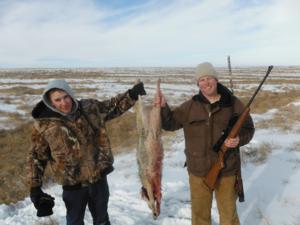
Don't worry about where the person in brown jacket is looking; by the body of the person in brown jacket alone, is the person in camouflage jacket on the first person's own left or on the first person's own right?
on the first person's own right

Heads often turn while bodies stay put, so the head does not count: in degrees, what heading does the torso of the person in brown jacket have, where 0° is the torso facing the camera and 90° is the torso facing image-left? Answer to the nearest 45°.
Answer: approximately 0°
